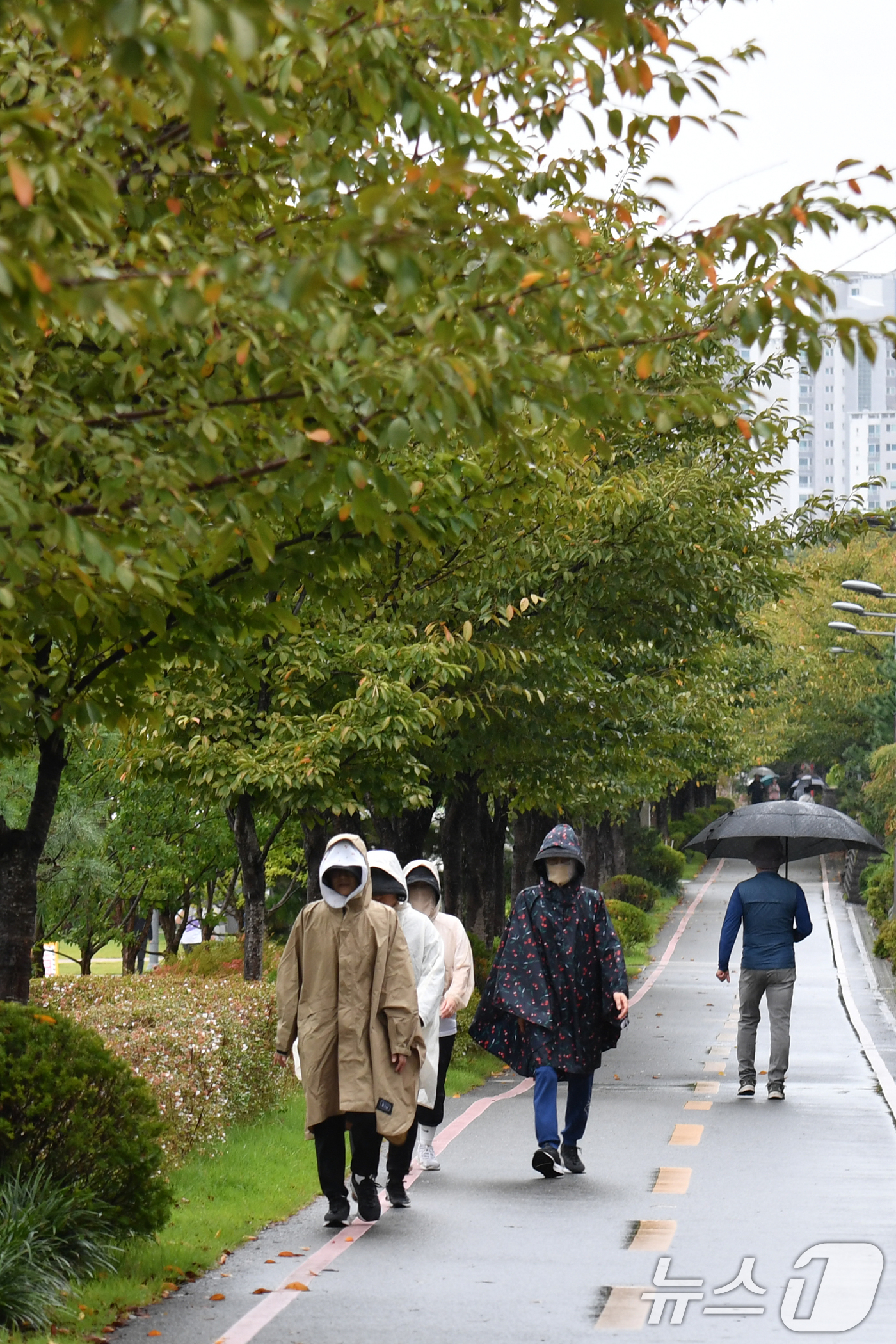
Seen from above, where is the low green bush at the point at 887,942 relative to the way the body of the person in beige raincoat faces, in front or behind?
behind

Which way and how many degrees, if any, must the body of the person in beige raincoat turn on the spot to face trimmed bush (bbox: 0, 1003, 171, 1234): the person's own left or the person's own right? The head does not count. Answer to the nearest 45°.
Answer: approximately 45° to the person's own right

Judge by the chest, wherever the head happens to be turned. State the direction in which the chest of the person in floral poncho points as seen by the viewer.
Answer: toward the camera

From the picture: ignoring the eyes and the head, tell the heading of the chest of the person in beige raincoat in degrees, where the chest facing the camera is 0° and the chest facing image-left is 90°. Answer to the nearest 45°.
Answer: approximately 0°

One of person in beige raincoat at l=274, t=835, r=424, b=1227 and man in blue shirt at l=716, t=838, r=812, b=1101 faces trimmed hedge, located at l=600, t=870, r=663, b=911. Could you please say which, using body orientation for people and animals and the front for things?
the man in blue shirt

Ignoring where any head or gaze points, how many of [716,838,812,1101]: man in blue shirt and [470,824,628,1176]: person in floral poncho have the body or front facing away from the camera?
1

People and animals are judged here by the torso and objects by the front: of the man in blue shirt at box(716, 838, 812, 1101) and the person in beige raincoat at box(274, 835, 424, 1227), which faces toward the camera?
the person in beige raincoat

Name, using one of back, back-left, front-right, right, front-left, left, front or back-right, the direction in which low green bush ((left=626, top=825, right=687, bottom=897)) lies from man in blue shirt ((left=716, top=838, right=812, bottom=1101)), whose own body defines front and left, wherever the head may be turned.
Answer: front

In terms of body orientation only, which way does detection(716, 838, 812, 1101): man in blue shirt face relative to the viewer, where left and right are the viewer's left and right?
facing away from the viewer

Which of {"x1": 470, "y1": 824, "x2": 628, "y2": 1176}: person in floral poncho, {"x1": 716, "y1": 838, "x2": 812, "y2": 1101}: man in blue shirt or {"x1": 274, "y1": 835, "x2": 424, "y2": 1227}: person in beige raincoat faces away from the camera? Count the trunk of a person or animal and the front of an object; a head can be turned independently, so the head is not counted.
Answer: the man in blue shirt

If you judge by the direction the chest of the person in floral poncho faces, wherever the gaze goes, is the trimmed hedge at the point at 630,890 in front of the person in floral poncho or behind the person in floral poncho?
behind

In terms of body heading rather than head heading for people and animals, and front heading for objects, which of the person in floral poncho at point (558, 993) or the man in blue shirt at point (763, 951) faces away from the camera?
the man in blue shirt
